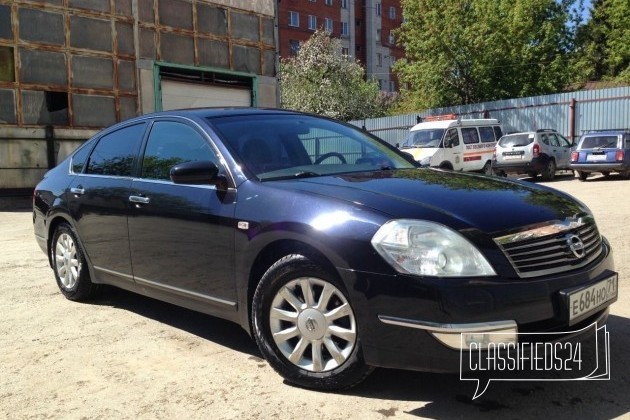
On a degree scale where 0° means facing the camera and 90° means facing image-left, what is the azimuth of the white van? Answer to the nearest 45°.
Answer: approximately 45°

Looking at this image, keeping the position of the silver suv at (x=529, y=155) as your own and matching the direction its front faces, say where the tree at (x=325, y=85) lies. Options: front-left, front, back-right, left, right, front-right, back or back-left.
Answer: left

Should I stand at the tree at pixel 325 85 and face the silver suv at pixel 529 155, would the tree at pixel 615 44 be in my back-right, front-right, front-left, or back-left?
front-left

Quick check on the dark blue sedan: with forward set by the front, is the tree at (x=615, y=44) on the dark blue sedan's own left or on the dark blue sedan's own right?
on the dark blue sedan's own left

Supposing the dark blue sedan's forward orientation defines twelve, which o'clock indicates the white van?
The white van is roughly at 8 o'clock from the dark blue sedan.

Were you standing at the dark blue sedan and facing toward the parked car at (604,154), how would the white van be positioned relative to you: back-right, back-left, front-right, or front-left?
front-left

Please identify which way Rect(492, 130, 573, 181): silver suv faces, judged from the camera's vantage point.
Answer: facing away from the viewer and to the right of the viewer

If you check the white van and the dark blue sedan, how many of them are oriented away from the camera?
0

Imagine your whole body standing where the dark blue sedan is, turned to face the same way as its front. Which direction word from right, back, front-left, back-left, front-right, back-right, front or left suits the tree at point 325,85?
back-left

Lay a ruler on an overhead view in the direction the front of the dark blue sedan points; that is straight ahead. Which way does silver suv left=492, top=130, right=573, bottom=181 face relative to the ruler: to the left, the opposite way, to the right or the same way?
to the left

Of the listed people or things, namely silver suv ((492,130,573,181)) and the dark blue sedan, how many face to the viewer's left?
0
